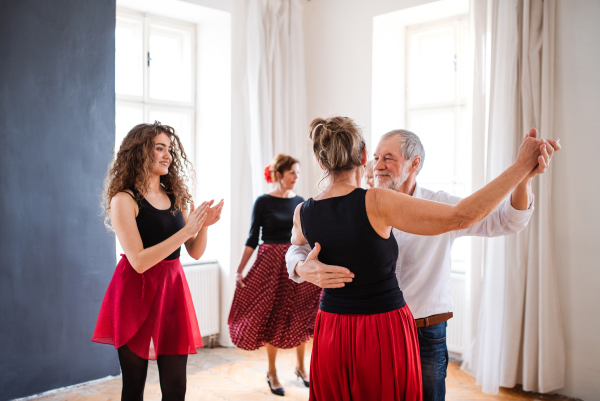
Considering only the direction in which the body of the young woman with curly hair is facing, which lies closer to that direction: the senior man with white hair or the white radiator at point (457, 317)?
the senior man with white hair

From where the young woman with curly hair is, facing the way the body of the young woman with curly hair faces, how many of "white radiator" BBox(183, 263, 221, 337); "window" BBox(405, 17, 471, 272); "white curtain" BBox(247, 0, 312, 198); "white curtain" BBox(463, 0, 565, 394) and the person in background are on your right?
0

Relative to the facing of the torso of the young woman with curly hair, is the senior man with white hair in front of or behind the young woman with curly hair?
in front

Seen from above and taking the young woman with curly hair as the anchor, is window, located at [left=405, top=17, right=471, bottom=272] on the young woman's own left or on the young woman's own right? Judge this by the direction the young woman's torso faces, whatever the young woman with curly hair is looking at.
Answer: on the young woman's own left

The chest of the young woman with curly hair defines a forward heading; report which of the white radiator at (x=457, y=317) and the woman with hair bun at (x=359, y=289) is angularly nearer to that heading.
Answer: the woman with hair bun

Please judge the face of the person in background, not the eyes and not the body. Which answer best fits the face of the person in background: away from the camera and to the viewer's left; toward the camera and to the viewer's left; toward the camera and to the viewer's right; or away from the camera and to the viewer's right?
toward the camera and to the viewer's right

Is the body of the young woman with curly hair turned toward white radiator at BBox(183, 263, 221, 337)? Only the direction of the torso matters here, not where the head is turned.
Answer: no

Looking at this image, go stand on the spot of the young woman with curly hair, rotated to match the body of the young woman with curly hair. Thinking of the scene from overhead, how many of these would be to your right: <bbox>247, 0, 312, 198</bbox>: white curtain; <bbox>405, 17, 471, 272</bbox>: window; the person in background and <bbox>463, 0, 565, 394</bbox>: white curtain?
0

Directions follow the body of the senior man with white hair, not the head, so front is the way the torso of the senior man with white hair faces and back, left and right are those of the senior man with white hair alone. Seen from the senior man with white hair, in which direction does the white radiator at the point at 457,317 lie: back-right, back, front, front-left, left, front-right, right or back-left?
back-right

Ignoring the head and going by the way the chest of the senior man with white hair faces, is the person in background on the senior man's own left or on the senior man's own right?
on the senior man's own right

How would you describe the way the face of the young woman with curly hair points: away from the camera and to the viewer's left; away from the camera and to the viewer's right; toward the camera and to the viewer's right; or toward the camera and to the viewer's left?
toward the camera and to the viewer's right

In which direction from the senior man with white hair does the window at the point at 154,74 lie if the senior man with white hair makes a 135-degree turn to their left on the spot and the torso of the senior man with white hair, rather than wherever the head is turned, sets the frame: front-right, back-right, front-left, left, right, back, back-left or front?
back-left

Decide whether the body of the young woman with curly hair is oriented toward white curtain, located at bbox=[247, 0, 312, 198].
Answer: no

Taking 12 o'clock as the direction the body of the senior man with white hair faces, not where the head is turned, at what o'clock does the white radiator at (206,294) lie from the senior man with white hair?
The white radiator is roughly at 3 o'clock from the senior man with white hair.

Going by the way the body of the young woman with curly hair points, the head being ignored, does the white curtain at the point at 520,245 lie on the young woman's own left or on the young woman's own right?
on the young woman's own left

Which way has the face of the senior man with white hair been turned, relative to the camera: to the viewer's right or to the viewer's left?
to the viewer's left

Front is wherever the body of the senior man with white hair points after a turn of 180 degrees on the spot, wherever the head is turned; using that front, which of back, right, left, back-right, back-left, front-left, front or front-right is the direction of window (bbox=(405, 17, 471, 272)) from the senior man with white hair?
front-left

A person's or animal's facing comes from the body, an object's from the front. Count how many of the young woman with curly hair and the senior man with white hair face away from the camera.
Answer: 0

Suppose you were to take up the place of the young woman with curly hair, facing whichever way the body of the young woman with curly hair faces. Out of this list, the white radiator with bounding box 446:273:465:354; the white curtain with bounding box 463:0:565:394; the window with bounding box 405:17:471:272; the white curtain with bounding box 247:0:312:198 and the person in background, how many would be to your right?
0

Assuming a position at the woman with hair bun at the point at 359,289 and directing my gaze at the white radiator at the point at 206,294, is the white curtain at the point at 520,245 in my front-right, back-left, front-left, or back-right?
front-right
